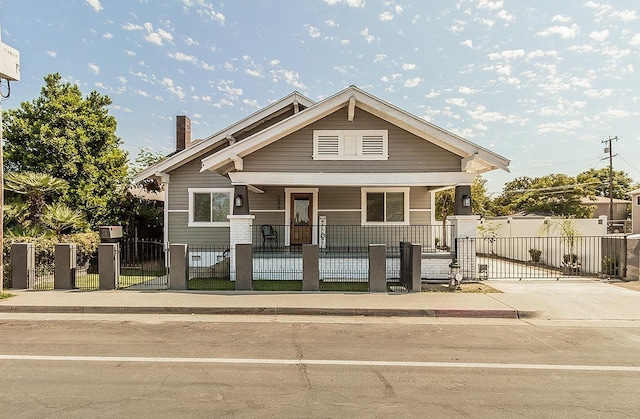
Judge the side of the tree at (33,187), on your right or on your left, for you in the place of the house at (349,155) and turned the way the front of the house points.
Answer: on your right

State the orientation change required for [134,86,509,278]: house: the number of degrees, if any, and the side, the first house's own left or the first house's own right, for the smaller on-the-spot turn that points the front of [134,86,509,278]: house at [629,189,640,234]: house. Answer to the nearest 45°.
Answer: approximately 135° to the first house's own left

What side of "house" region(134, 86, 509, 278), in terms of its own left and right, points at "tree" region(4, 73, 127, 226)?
right

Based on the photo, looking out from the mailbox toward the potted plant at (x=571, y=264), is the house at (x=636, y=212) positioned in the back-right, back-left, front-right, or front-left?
front-left

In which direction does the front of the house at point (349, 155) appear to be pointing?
toward the camera

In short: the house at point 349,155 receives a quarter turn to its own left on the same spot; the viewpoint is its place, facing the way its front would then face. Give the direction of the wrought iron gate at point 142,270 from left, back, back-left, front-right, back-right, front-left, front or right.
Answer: back

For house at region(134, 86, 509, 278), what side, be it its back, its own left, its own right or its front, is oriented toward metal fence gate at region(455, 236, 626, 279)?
left

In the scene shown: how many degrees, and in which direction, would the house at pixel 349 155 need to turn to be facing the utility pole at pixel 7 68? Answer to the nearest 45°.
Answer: approximately 90° to its right

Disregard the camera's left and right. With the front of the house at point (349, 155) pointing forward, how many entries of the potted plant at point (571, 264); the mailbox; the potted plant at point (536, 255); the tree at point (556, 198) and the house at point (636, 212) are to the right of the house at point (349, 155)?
1
